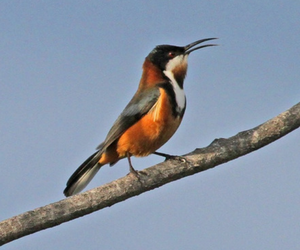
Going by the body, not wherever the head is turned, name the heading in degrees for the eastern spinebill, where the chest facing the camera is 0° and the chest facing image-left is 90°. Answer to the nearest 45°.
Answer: approximately 270°
